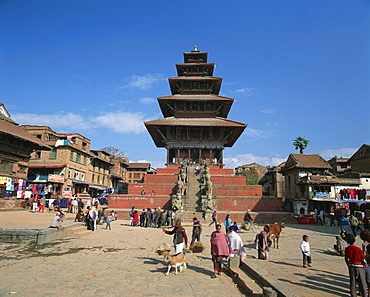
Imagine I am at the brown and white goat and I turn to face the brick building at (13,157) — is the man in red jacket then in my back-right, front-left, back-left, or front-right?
back-right

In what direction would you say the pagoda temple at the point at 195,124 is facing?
toward the camera

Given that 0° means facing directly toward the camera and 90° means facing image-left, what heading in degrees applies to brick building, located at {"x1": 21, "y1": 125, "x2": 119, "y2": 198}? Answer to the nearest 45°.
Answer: approximately 315°

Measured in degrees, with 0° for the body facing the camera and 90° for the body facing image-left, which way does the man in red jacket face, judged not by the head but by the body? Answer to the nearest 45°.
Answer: approximately 180°

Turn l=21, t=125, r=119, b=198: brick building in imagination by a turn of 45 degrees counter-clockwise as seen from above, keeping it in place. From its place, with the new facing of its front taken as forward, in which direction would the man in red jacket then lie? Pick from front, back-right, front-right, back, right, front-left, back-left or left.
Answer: right

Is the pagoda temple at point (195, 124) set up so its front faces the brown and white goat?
yes

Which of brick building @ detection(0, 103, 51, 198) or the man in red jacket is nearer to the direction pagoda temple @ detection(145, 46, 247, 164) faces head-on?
the man in red jacket

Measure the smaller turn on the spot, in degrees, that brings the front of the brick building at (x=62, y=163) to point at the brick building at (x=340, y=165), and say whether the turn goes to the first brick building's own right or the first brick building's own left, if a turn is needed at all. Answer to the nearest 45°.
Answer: approximately 45° to the first brick building's own left

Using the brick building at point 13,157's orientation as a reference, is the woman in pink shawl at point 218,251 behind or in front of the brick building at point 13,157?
in front

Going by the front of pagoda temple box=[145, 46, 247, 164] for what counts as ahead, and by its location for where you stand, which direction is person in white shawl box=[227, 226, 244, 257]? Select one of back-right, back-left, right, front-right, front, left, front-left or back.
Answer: front

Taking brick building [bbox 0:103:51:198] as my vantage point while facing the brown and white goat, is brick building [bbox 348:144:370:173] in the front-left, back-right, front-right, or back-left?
front-left

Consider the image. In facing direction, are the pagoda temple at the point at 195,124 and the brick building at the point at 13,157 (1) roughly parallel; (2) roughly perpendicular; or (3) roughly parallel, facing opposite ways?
roughly perpendicular

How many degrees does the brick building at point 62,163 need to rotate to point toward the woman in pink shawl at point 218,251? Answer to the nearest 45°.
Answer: approximately 45° to its right

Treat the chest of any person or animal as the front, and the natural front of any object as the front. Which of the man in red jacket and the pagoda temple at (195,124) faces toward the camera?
the pagoda temple
